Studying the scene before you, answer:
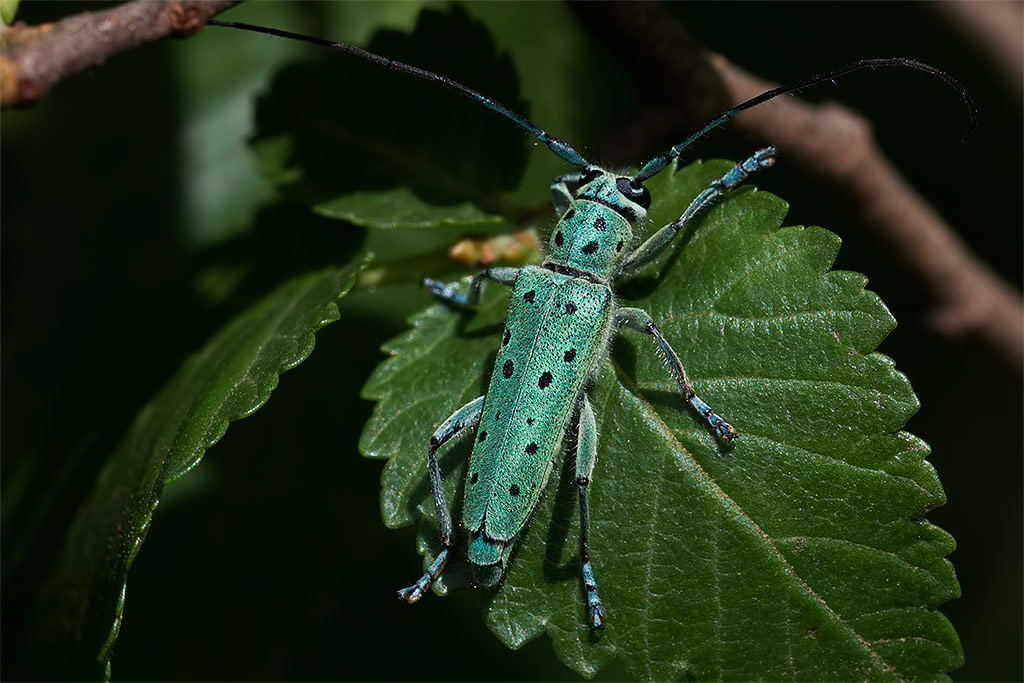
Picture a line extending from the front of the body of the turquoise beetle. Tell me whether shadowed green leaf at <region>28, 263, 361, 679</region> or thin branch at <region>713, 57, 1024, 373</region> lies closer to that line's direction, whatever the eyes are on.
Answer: the thin branch

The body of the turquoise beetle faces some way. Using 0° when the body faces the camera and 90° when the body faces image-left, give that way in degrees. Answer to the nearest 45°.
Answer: approximately 180°

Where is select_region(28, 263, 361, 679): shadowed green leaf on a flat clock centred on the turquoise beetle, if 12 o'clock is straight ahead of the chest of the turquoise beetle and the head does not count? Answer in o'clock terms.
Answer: The shadowed green leaf is roughly at 8 o'clock from the turquoise beetle.

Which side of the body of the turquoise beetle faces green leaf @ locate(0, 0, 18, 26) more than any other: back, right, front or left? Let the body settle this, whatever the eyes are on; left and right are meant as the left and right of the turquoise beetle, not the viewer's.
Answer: left

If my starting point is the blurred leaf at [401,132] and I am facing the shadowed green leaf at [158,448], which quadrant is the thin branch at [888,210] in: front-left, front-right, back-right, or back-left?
back-left

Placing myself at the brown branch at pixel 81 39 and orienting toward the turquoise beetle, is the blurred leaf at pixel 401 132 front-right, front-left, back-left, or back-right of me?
front-left

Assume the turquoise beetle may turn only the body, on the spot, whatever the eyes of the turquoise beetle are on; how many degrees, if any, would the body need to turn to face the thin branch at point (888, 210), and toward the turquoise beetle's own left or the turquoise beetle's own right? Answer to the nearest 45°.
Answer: approximately 45° to the turquoise beetle's own right

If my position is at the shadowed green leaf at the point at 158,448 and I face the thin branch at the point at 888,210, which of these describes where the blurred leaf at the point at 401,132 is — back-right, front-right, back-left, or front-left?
front-left

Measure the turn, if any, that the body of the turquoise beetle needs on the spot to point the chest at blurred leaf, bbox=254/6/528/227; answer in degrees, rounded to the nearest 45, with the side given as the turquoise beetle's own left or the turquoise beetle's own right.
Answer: approximately 45° to the turquoise beetle's own left

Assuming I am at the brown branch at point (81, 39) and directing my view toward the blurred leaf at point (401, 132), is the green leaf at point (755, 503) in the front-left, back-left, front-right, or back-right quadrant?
front-right

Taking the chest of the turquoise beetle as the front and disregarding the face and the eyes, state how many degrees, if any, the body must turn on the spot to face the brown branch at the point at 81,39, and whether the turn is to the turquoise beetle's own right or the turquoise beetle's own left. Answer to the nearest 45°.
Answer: approximately 135° to the turquoise beetle's own left
